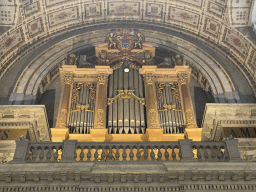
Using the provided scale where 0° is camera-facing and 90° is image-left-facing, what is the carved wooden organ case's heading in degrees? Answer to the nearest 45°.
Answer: approximately 0°

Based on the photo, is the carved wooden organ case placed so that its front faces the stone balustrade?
yes
